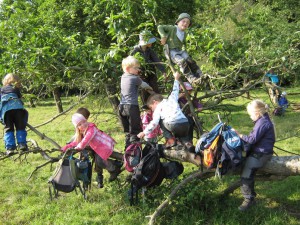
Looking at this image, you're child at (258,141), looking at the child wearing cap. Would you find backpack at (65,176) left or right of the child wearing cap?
left

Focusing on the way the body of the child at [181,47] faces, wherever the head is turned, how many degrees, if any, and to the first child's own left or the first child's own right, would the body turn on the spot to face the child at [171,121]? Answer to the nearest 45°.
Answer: approximately 45° to the first child's own right

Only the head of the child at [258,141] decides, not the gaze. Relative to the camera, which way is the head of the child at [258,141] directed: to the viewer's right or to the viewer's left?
to the viewer's left

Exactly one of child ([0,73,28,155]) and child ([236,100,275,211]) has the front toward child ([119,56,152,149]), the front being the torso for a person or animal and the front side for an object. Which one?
child ([236,100,275,211])

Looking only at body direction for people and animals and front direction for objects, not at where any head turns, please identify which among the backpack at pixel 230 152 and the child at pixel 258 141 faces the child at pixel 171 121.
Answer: the child at pixel 258 141

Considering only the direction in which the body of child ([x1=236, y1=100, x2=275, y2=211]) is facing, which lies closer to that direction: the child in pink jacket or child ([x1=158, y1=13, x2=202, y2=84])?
the child in pink jacket

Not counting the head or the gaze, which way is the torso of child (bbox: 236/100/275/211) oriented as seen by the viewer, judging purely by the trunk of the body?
to the viewer's left
